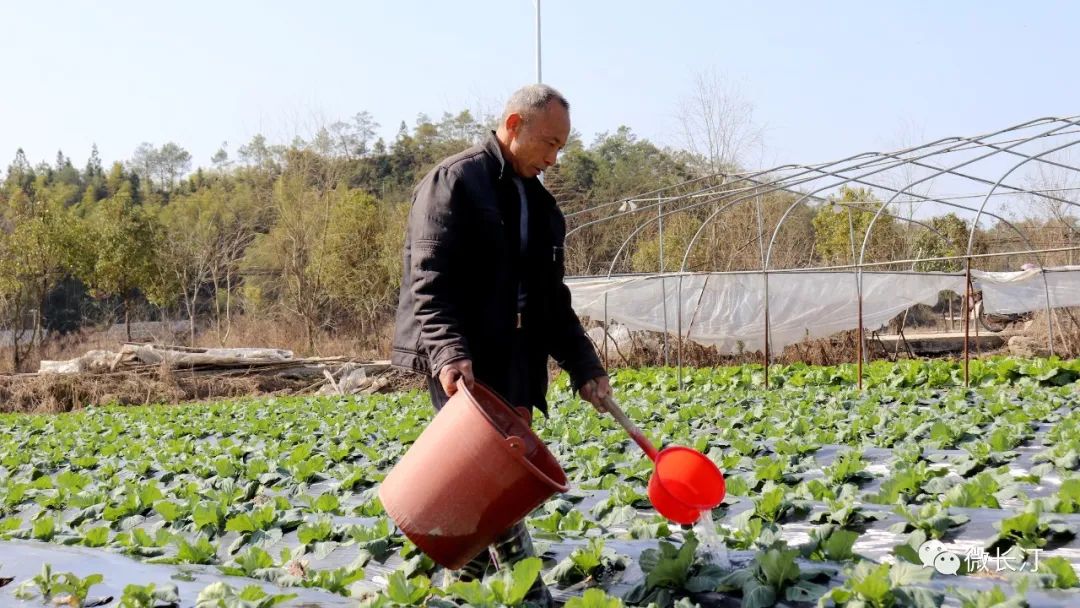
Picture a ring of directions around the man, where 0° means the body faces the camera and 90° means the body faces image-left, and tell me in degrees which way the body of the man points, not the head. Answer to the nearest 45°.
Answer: approximately 315°

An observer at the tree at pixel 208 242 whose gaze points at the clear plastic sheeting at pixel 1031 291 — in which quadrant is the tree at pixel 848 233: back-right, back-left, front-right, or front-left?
front-left

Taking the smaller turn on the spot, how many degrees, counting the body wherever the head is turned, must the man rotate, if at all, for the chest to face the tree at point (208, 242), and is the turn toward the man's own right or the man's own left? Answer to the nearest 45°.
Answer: approximately 135° to the man's own left

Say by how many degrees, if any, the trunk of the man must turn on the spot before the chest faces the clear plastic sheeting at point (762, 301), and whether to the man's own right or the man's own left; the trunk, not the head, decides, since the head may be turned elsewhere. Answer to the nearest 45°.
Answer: approximately 135° to the man's own left

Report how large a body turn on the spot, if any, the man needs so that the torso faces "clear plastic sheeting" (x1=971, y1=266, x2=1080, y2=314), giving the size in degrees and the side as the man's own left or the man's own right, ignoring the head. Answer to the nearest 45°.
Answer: approximately 90° to the man's own left

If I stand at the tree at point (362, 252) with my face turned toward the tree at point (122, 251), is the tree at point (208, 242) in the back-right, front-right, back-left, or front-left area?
front-right

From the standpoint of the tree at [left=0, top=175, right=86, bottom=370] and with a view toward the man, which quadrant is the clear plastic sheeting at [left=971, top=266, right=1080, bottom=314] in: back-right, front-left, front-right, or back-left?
front-left

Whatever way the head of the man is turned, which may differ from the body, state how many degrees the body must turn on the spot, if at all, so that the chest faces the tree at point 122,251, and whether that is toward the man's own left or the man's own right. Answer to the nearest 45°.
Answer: approximately 180°

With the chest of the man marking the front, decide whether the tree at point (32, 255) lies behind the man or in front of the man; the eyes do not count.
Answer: behind

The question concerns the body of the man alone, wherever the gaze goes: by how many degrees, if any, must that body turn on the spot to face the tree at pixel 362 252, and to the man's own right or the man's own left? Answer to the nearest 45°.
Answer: approximately 135° to the man's own left
